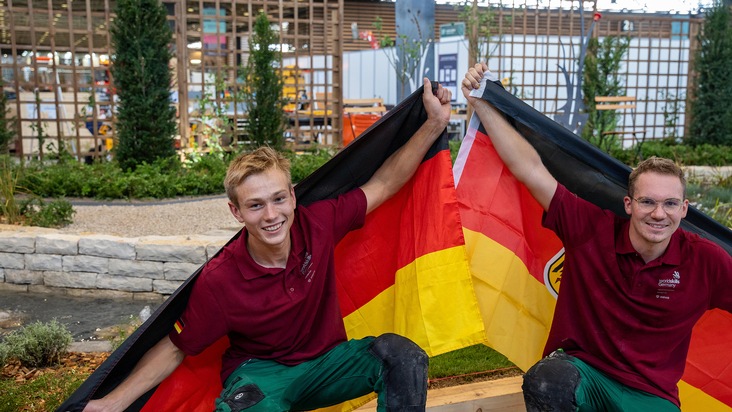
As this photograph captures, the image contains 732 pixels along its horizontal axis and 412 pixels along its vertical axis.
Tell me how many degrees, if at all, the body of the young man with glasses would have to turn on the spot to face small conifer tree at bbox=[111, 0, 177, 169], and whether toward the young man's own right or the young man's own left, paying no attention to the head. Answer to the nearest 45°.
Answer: approximately 135° to the young man's own right

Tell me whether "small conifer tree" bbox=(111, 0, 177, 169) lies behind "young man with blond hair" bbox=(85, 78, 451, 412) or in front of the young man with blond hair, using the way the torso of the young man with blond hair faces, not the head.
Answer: behind

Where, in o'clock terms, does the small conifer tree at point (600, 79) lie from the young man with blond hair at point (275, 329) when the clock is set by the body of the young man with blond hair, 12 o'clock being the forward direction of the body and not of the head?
The small conifer tree is roughly at 7 o'clock from the young man with blond hair.

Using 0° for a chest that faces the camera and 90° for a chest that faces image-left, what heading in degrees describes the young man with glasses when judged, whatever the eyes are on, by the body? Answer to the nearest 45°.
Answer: approximately 0°

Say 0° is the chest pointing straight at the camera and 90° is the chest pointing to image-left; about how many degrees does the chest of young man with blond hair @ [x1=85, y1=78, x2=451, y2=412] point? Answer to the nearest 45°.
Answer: approximately 0°

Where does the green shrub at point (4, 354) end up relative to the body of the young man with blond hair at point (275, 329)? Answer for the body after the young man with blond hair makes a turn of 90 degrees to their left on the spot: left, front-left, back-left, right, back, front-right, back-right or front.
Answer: back-left

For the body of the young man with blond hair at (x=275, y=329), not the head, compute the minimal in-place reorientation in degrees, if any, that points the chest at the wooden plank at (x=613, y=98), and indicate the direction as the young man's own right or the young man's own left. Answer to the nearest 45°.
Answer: approximately 135° to the young man's own left

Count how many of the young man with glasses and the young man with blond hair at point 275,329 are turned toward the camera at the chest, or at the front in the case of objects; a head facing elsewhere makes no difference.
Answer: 2

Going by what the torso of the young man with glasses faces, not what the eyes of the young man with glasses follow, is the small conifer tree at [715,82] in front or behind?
behind

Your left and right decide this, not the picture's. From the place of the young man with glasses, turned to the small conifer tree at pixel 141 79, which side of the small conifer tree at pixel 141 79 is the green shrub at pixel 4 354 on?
left

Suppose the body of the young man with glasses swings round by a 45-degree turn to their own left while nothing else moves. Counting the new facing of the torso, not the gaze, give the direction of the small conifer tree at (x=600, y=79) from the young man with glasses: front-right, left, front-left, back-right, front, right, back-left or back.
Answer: back-left

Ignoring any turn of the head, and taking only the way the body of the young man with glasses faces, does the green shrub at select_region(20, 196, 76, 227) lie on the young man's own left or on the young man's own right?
on the young man's own right

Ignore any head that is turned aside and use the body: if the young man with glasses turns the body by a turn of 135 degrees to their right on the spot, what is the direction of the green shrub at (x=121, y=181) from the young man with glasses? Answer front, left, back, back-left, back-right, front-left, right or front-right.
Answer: front
